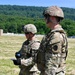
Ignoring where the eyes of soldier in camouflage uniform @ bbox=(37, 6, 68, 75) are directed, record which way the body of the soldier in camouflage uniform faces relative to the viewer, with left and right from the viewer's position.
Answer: facing to the left of the viewer

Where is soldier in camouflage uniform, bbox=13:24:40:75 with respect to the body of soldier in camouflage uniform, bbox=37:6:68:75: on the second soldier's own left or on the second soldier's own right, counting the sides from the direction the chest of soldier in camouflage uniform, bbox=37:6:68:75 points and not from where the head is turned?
on the second soldier's own right
